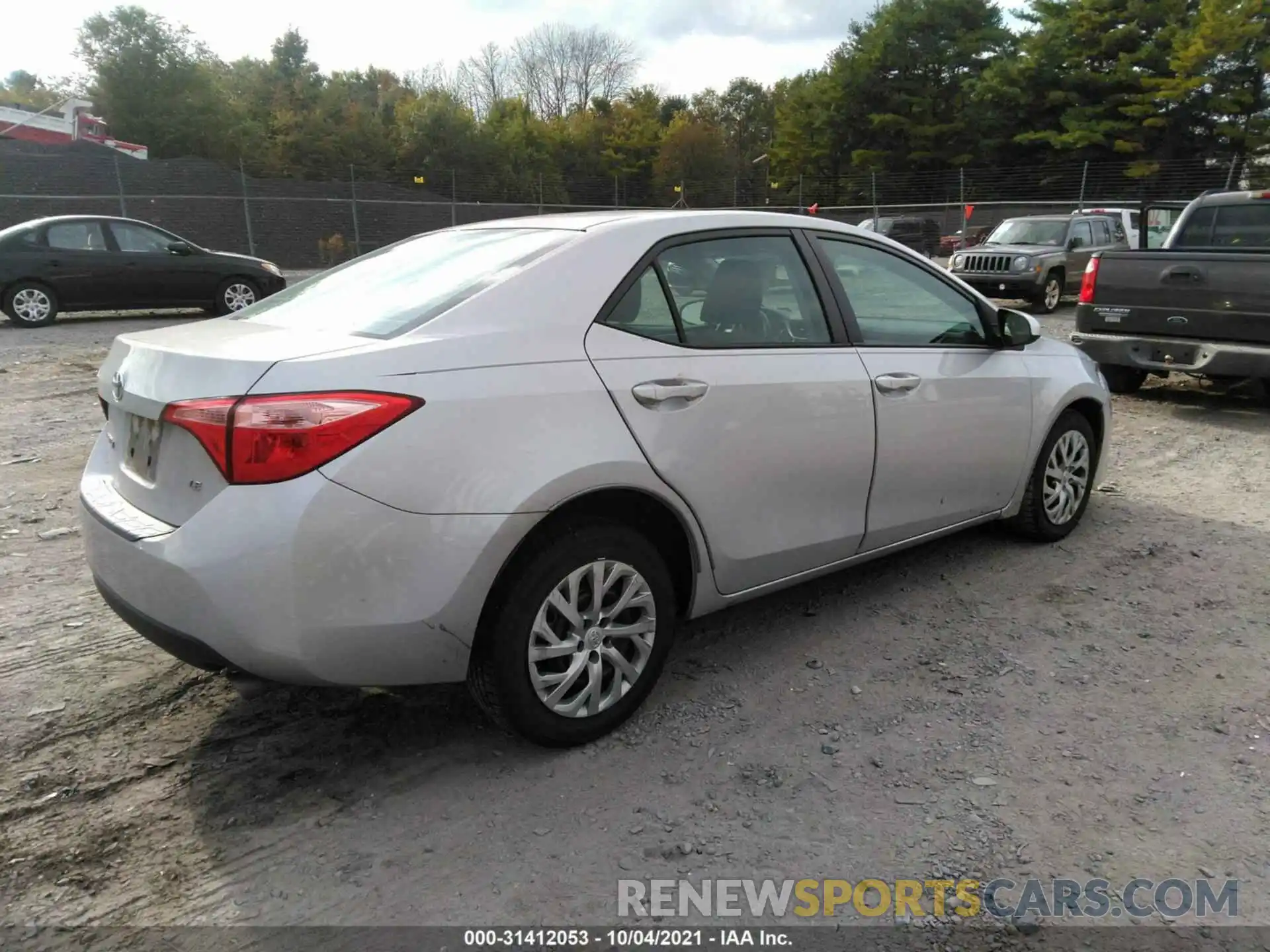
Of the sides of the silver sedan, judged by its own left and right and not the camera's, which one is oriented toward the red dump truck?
left

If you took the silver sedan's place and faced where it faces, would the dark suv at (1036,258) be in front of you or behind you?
in front

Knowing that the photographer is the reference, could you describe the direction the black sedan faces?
facing to the right of the viewer

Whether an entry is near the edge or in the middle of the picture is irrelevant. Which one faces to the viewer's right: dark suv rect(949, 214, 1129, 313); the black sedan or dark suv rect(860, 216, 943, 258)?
the black sedan

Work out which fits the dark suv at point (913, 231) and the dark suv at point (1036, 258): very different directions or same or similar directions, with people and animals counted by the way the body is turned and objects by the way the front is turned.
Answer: same or similar directions

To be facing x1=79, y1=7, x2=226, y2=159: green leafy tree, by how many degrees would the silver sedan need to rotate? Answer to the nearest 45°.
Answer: approximately 90° to its left

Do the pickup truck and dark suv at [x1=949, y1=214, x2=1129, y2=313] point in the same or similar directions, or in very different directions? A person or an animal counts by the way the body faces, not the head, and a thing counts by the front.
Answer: very different directions

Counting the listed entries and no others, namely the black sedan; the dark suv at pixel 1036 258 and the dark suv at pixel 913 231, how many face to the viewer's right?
1

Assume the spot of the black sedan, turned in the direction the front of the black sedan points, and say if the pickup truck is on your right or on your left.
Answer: on your right

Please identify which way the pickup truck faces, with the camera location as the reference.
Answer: facing away from the viewer and to the right of the viewer

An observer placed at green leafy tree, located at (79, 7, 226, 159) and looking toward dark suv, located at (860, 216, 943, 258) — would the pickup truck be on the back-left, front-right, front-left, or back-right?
front-right

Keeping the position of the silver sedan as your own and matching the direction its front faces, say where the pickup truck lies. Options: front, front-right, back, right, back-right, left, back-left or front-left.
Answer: front

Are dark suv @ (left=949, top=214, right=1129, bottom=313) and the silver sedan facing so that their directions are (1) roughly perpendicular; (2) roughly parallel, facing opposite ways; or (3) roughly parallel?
roughly parallel, facing opposite ways

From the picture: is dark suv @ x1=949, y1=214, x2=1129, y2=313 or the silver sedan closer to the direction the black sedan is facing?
the dark suv

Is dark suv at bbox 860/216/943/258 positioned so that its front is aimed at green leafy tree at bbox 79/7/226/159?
no
